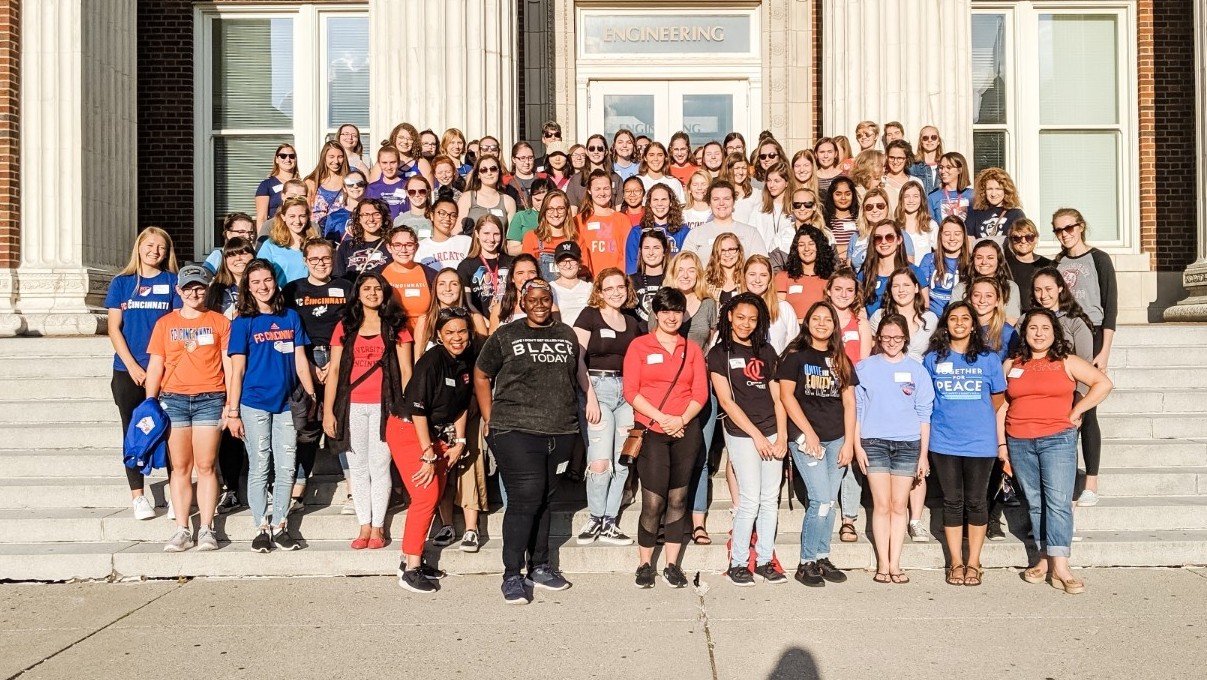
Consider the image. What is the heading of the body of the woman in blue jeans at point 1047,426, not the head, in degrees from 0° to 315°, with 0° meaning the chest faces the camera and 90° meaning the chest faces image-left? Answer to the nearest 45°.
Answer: approximately 0°

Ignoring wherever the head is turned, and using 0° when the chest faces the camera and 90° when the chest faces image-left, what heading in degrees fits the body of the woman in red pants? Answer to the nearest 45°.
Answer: approximately 315°

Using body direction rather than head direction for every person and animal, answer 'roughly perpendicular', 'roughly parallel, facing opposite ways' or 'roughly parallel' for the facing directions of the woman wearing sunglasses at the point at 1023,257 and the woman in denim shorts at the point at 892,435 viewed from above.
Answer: roughly parallel

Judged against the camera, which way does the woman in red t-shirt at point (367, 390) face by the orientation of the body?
toward the camera

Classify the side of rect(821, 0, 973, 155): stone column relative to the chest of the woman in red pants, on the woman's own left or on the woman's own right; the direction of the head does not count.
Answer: on the woman's own left

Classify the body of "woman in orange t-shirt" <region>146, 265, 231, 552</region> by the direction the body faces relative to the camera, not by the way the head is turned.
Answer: toward the camera

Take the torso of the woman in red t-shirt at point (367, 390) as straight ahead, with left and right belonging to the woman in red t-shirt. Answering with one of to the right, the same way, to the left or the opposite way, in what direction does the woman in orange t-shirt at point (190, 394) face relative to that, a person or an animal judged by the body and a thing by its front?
the same way

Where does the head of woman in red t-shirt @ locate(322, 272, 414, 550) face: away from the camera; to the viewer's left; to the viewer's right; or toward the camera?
toward the camera

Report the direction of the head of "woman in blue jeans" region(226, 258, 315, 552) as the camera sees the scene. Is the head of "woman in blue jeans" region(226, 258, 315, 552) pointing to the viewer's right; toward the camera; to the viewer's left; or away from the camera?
toward the camera

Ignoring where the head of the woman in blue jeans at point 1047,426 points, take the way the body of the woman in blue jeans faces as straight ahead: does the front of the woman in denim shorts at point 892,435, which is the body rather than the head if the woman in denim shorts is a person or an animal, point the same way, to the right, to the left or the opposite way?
the same way

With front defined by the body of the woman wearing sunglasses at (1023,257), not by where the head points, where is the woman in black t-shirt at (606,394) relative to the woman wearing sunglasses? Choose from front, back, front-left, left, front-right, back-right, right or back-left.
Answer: front-right
